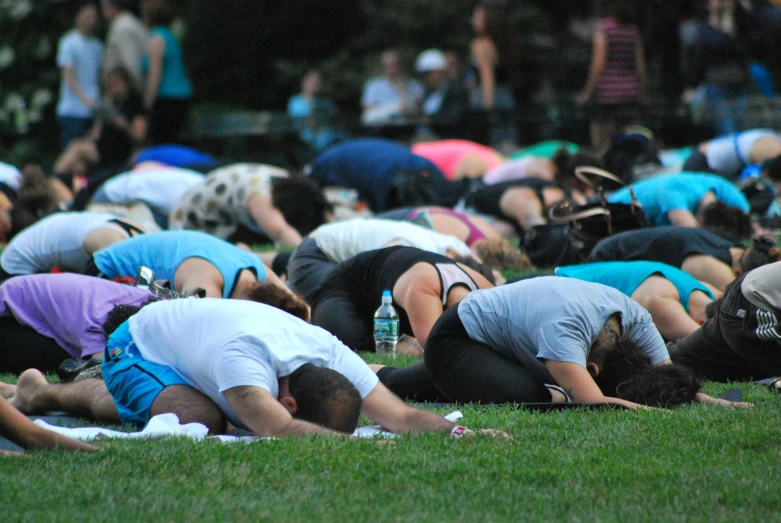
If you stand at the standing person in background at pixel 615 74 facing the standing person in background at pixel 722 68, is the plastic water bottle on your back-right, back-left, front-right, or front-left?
back-right

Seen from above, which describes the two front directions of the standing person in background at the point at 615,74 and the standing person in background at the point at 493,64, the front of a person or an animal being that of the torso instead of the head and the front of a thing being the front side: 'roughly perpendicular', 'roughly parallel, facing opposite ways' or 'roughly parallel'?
roughly perpendicular

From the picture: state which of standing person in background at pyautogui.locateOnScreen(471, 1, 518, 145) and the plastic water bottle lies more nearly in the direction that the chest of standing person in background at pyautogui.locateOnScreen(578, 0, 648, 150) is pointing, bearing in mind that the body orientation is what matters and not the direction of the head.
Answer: the standing person in background

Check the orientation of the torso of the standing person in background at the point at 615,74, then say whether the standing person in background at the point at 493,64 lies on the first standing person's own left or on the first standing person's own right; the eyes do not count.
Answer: on the first standing person's own left

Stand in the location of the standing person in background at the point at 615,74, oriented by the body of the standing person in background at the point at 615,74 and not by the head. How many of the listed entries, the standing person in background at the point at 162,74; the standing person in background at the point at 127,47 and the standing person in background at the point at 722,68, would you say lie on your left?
2

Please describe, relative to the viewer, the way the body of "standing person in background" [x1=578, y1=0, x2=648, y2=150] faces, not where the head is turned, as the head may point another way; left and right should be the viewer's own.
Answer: facing away from the viewer

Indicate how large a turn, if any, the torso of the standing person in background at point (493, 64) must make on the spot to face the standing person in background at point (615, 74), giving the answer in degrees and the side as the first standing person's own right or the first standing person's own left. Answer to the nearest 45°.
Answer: approximately 135° to the first standing person's own left

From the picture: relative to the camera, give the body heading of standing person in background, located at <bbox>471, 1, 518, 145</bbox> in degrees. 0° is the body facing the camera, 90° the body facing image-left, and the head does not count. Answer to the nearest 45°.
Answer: approximately 90°
